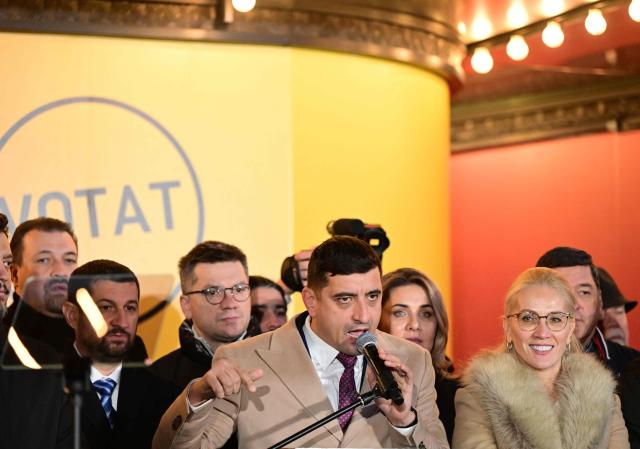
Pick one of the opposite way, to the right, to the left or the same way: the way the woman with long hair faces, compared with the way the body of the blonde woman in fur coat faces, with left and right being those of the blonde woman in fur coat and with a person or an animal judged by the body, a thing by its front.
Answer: the same way

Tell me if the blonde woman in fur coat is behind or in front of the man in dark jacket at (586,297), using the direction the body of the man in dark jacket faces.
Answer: in front

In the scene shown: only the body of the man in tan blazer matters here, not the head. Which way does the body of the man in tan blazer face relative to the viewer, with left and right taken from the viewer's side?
facing the viewer and to the right of the viewer

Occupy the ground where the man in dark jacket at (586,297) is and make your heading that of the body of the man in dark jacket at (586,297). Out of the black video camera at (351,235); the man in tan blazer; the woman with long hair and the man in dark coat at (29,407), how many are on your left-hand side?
0

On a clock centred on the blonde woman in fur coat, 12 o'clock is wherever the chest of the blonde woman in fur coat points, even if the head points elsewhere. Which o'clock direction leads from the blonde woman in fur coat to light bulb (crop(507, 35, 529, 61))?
The light bulb is roughly at 6 o'clock from the blonde woman in fur coat.

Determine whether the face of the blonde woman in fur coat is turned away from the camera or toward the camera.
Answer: toward the camera

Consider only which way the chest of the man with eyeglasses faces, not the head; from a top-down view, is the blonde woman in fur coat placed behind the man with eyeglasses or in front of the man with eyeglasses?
in front

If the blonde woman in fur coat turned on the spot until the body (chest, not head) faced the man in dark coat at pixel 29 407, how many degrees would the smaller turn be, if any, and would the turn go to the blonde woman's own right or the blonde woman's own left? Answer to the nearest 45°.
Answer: approximately 45° to the blonde woman's own right

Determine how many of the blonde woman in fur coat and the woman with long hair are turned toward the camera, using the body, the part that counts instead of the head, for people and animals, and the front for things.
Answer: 2

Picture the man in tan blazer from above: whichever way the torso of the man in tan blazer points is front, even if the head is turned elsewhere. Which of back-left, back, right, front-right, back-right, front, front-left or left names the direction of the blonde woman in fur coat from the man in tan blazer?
front-left

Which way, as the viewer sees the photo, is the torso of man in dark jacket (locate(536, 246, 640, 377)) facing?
toward the camera

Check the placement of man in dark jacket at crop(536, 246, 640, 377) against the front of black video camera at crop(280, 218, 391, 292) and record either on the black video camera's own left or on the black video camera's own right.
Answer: on the black video camera's own left
